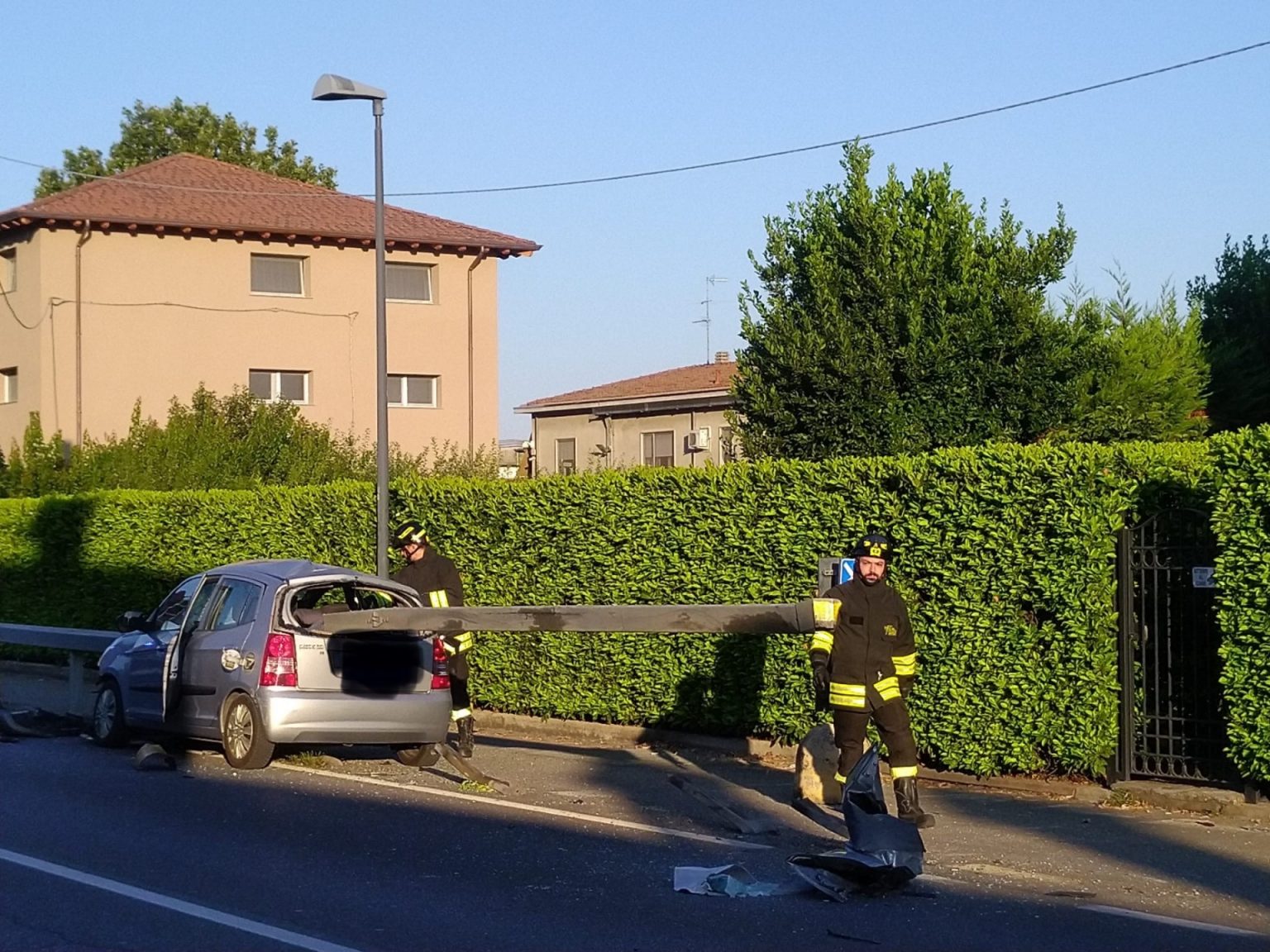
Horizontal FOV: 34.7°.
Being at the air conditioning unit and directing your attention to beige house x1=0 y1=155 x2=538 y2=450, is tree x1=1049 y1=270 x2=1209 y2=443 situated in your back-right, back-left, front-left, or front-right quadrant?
back-left

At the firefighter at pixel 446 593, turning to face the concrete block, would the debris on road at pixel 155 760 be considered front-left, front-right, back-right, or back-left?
back-right

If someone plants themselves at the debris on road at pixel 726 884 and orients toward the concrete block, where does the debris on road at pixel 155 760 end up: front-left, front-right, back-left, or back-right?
front-left

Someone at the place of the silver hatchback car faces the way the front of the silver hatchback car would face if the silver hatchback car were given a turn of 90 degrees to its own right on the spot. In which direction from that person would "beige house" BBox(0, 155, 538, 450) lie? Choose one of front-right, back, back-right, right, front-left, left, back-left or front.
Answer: front-left

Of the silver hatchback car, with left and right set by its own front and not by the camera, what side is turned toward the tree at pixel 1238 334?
right

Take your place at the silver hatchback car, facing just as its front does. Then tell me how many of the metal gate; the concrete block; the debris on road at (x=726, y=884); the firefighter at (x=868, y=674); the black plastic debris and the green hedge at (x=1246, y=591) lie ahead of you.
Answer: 0

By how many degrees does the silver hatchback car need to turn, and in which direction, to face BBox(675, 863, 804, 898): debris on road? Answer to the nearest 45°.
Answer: approximately 135° to its left

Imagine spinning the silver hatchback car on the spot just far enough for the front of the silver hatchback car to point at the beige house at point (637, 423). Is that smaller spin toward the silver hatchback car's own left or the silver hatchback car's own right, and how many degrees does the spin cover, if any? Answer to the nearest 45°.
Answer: approximately 45° to the silver hatchback car's own right

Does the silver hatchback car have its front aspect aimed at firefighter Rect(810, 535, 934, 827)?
no

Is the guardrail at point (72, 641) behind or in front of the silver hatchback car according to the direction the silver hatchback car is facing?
in front

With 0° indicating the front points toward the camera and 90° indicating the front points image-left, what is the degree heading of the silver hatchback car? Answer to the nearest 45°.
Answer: approximately 135°

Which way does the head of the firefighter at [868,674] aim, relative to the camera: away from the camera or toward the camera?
toward the camera

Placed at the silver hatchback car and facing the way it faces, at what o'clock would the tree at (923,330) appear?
The tree is roughly at 3 o'clock from the silver hatchback car.

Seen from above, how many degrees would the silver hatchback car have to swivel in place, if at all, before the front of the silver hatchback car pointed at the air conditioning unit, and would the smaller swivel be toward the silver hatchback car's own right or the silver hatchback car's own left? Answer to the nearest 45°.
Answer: approximately 45° to the silver hatchback car's own right

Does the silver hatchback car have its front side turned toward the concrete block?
no

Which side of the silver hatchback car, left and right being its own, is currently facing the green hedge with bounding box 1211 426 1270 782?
back

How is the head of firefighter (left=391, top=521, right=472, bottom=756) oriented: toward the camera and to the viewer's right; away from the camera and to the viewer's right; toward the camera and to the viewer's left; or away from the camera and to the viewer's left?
toward the camera and to the viewer's left

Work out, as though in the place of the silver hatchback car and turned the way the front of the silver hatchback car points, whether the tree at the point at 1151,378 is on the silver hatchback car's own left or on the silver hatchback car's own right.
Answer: on the silver hatchback car's own right

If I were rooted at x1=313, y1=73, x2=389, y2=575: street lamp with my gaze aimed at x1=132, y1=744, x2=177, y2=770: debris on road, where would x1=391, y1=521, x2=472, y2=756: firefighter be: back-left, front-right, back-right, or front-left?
front-left
